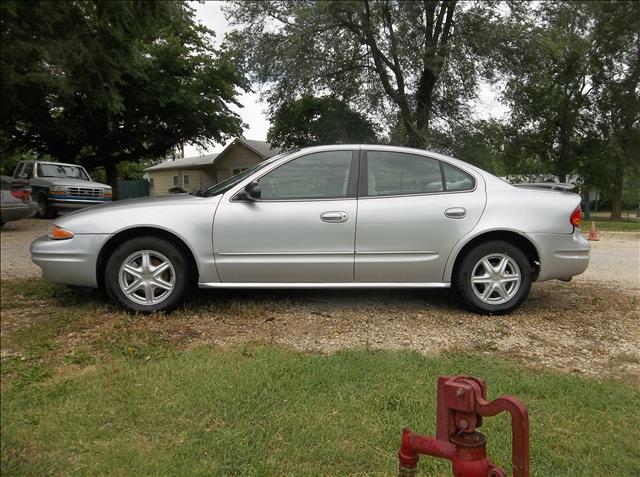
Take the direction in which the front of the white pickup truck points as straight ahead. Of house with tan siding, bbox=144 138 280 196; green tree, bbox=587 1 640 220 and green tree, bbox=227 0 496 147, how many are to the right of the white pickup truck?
0

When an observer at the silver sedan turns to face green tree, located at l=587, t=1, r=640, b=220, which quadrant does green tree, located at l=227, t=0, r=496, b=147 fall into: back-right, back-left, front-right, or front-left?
front-left

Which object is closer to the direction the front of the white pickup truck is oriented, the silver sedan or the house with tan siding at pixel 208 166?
the silver sedan

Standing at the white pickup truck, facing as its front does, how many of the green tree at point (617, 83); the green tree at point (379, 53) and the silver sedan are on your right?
0

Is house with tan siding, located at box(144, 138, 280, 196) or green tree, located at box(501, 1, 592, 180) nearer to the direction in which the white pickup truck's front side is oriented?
the green tree

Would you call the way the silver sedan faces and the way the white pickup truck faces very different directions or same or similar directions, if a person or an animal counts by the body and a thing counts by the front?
very different directions

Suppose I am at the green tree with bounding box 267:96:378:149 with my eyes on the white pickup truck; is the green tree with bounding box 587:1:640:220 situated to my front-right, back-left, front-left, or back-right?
back-left

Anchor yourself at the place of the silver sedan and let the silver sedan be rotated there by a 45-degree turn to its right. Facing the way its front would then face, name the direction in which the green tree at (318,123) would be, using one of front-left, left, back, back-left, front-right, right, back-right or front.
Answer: front-right

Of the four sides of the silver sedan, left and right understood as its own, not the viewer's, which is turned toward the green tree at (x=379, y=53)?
right

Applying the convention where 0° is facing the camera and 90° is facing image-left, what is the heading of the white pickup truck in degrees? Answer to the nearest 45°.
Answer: approximately 315°

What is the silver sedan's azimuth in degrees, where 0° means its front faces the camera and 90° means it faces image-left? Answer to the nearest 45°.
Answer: approximately 90°

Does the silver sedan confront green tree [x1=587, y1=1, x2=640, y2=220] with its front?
no

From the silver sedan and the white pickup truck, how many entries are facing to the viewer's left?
1

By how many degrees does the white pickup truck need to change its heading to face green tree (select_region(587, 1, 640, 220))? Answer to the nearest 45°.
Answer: approximately 90° to its left

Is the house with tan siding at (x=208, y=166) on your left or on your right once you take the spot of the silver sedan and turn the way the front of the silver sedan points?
on your right

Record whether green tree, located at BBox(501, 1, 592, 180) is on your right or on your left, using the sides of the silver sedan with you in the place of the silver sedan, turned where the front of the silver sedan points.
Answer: on your right

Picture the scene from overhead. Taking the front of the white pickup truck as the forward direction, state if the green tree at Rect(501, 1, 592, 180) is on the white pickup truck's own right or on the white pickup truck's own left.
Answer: on the white pickup truck's own left
